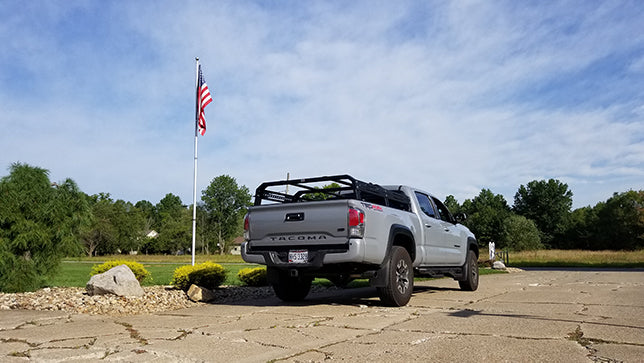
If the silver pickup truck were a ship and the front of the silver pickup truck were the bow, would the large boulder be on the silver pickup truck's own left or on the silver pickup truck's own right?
on the silver pickup truck's own left

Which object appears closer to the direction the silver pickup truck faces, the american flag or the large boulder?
the american flag

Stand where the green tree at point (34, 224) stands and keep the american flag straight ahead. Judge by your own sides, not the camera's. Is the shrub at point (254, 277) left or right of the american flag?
right

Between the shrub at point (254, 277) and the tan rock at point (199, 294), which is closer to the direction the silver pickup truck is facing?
the shrub

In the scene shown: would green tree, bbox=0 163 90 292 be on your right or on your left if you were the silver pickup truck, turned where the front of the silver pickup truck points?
on your left

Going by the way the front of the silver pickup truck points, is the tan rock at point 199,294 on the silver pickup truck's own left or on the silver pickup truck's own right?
on the silver pickup truck's own left

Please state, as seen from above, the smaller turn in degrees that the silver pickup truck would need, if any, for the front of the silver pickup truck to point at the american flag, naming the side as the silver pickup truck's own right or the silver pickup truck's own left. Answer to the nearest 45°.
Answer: approximately 90° to the silver pickup truck's own left

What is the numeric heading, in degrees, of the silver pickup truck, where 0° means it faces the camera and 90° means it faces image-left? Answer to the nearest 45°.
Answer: approximately 225°

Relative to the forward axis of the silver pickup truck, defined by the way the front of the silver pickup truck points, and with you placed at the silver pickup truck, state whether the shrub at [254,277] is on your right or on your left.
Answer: on your left

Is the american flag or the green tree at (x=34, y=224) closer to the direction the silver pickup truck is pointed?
the american flag

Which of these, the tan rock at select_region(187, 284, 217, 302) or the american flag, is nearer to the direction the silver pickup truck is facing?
the american flag
